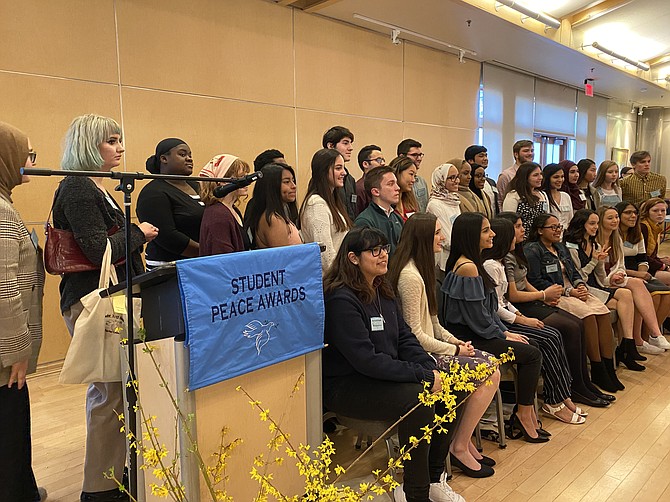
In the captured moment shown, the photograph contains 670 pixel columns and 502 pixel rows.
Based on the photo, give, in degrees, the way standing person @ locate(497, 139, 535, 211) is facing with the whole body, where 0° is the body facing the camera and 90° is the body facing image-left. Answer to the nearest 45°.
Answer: approximately 315°

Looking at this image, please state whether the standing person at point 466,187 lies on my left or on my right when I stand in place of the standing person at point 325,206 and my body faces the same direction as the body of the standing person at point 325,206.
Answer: on my left

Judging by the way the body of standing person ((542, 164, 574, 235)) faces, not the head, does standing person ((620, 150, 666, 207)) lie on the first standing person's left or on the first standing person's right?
on the first standing person's left

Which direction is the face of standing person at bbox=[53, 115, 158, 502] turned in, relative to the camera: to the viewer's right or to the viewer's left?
to the viewer's right

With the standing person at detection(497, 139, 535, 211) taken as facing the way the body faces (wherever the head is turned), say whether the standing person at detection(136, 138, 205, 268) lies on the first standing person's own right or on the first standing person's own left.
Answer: on the first standing person's own right

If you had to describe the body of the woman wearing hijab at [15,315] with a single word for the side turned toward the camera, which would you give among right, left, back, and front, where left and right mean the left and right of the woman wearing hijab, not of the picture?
right

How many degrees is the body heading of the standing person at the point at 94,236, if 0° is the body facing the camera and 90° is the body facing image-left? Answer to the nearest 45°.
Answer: approximately 270°

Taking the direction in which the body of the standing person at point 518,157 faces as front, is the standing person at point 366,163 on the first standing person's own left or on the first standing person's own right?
on the first standing person's own right

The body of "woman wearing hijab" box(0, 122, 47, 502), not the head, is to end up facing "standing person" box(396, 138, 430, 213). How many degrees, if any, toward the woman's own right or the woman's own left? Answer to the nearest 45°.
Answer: approximately 45° to the woman's own left

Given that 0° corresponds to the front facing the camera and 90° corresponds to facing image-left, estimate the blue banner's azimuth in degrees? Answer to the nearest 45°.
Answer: approximately 315°

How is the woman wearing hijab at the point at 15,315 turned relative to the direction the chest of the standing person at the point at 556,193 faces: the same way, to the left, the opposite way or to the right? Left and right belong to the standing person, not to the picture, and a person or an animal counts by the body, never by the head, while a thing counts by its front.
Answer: to the left
